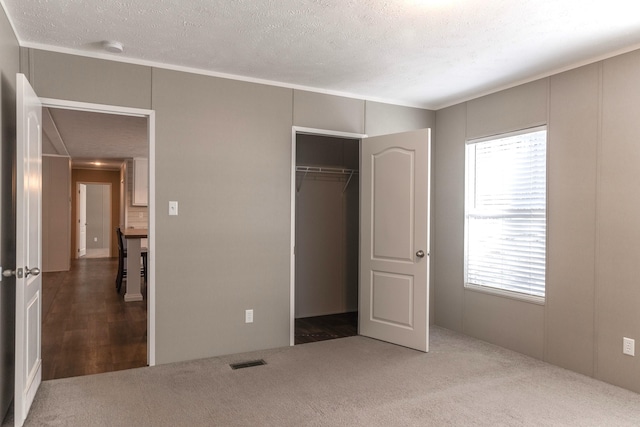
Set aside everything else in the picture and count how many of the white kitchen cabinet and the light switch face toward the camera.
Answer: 2

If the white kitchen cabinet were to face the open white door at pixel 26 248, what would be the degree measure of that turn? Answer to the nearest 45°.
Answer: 0° — it already faces it

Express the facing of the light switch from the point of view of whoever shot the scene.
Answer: facing the viewer

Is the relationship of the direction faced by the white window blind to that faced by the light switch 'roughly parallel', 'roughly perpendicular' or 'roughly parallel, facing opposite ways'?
roughly perpendicular

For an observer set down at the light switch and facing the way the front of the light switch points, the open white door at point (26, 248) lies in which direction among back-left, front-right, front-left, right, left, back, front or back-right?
front-right

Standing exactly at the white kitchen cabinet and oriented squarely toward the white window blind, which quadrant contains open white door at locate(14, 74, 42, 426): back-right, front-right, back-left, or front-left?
front-right

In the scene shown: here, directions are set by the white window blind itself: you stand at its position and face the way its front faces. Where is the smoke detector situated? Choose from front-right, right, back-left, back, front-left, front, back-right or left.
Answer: front

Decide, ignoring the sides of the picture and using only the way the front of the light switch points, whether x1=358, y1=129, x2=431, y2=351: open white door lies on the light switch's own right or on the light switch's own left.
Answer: on the light switch's own left

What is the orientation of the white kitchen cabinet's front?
toward the camera

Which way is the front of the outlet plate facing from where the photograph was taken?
facing the viewer and to the left of the viewer
